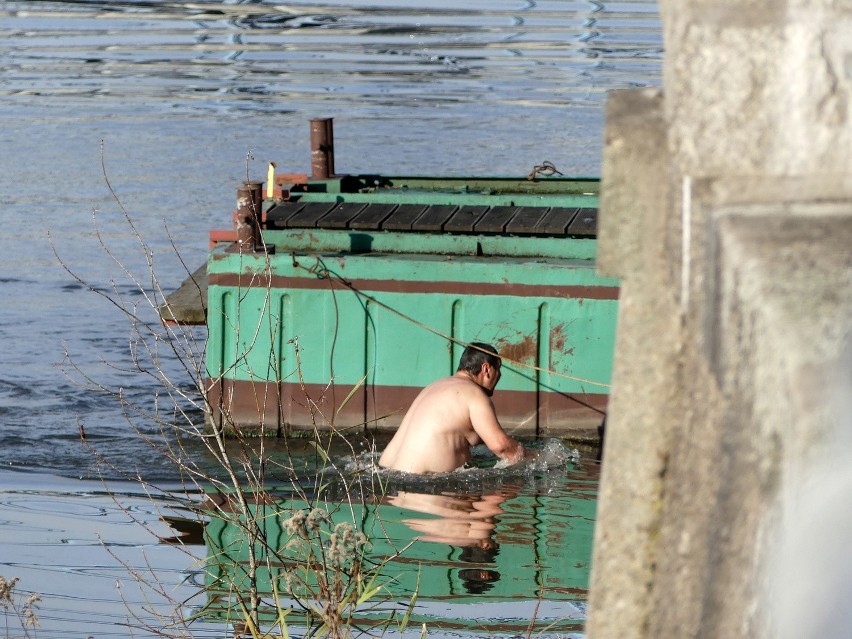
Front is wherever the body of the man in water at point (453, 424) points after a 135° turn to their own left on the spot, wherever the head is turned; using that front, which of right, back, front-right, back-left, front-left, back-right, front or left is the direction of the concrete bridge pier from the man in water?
left

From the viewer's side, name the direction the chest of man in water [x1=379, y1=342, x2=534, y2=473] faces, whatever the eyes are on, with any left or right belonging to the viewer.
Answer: facing away from the viewer and to the right of the viewer
